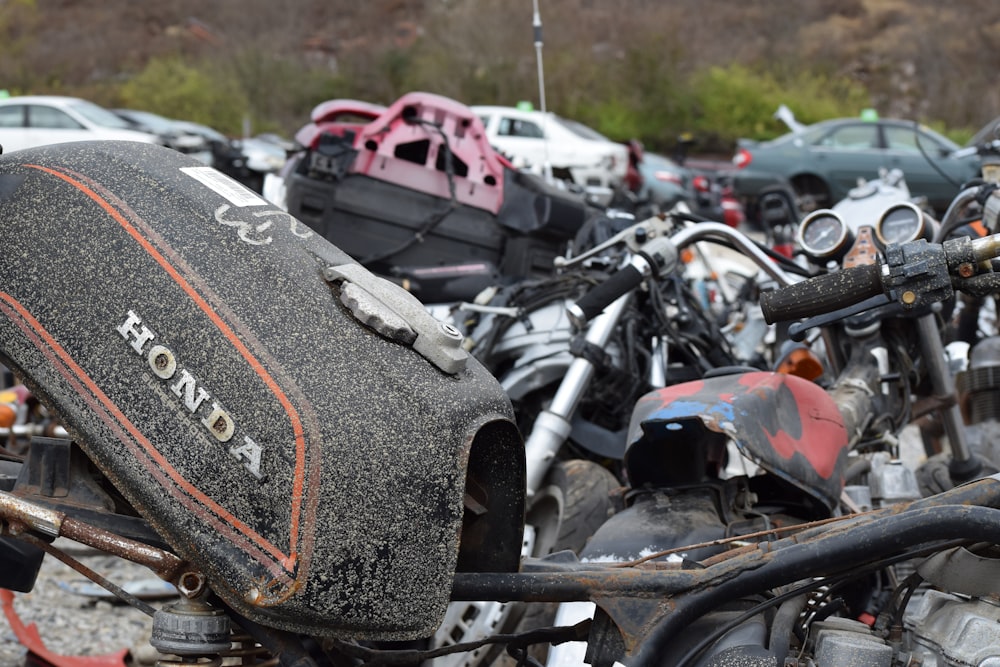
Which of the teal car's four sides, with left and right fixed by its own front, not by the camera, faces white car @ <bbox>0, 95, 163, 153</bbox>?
back

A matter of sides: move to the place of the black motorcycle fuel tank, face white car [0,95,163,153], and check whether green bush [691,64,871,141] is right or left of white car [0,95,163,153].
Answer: right

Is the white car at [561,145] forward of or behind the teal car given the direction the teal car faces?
behind

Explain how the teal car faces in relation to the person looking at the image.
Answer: facing to the right of the viewer

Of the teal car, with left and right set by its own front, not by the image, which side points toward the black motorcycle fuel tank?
right

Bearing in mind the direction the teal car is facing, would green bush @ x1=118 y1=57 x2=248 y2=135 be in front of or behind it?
behind

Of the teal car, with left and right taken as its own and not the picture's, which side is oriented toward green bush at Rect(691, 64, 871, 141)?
left
